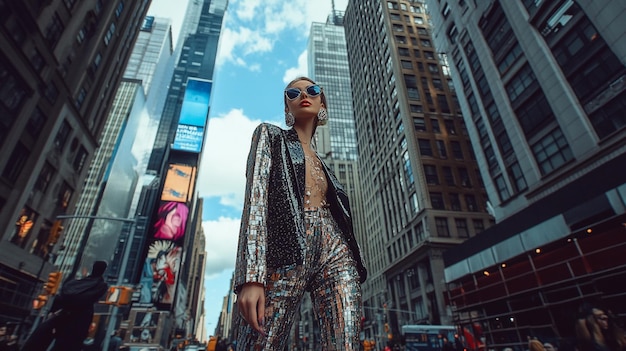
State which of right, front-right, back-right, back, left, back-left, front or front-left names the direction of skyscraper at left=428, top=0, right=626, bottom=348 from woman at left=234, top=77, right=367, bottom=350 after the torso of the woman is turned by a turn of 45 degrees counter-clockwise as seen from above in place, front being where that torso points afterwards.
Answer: front-left

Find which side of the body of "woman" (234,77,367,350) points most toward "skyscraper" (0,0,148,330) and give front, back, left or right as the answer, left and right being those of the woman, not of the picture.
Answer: back

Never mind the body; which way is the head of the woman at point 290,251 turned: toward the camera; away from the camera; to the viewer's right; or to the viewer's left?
toward the camera

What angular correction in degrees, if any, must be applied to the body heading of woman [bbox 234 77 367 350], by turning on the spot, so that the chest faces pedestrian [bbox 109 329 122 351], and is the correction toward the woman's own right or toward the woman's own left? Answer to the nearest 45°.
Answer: approximately 180°

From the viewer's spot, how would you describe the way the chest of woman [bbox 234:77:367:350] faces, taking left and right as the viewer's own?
facing the viewer and to the right of the viewer

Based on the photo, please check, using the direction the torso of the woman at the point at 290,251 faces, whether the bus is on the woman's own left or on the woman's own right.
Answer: on the woman's own left

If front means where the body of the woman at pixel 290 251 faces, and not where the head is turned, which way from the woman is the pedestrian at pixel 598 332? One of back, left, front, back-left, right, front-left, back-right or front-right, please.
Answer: left

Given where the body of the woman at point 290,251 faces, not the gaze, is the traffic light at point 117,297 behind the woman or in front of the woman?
behind

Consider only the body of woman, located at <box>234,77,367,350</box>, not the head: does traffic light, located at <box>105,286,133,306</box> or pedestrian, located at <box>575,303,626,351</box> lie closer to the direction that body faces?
the pedestrian
